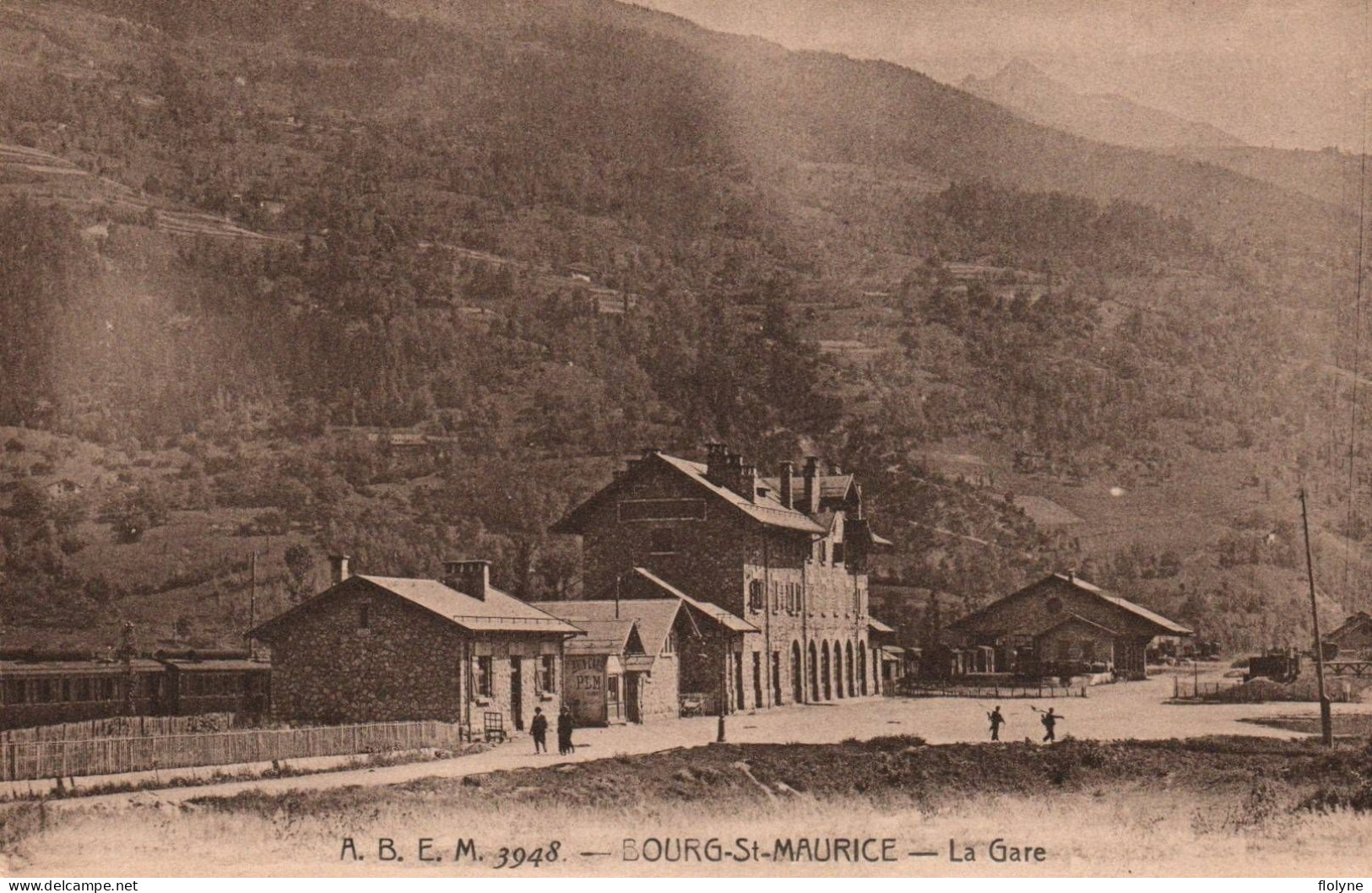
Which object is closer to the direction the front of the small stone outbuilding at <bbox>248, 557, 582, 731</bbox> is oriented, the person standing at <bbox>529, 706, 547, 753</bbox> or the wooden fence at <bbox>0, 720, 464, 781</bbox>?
the person standing

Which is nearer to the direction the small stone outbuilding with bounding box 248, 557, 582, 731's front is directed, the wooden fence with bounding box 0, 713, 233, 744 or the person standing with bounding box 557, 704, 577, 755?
the person standing

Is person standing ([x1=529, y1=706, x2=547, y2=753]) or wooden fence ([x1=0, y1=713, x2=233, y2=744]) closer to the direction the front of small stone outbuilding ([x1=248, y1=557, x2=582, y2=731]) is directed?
the person standing

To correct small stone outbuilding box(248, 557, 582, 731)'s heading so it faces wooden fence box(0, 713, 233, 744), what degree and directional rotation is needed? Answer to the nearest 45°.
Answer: approximately 135° to its right

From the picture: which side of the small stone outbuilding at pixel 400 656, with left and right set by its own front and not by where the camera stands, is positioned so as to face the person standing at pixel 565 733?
front

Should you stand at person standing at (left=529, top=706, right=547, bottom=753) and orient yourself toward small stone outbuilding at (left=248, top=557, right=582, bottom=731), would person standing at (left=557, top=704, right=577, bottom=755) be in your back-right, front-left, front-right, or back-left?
back-right

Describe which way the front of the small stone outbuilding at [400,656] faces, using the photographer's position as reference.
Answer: facing the viewer and to the right of the viewer

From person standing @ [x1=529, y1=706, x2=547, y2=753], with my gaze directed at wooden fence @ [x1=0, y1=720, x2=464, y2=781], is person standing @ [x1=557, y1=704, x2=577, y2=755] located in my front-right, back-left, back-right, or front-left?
back-left

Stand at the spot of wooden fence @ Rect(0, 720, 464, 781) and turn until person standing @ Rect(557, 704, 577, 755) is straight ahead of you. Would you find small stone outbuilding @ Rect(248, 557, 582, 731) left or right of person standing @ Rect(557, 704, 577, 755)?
left
